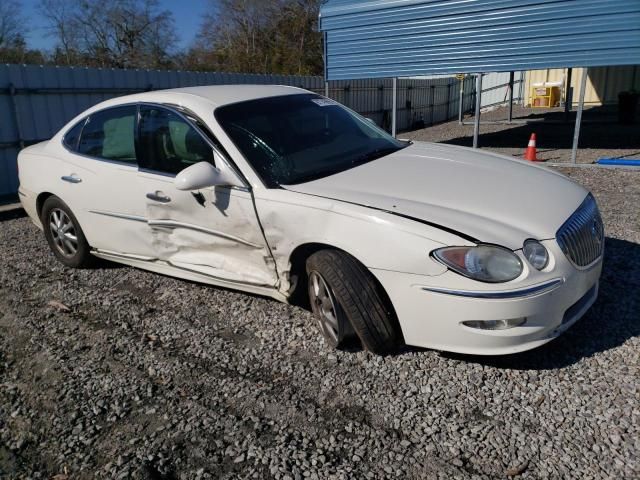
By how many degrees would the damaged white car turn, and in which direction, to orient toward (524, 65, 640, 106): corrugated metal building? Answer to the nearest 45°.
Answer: approximately 90° to its left

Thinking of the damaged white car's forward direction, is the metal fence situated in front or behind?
behind

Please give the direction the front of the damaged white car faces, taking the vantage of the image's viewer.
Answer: facing the viewer and to the right of the viewer

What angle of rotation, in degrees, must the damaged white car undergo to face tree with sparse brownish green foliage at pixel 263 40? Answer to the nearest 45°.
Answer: approximately 135° to its left
